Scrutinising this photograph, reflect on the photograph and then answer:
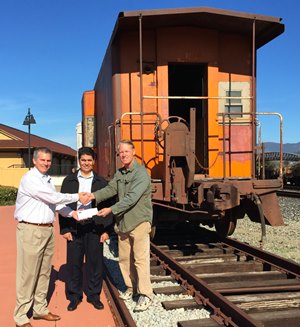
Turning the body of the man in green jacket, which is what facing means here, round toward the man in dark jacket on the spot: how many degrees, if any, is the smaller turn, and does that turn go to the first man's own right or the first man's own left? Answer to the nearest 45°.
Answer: approximately 45° to the first man's own right

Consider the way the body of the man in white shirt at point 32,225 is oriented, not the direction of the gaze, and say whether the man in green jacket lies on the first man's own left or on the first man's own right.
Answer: on the first man's own left

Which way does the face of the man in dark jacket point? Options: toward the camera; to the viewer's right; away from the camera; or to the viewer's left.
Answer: toward the camera

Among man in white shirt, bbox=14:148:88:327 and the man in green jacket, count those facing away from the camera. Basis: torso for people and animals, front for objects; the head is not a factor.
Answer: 0

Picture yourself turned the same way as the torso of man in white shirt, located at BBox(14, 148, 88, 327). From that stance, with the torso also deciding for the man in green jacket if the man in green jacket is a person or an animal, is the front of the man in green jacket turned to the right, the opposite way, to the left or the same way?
to the right

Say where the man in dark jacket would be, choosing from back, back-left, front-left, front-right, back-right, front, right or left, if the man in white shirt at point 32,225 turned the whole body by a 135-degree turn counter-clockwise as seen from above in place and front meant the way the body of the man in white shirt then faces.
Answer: front-right

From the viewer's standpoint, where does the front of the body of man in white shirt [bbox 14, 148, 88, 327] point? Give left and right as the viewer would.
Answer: facing the viewer and to the right of the viewer

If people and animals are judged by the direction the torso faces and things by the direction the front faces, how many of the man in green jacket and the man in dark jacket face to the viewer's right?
0

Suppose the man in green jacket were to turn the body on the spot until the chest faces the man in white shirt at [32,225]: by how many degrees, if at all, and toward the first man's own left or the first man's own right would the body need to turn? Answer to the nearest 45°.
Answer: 0° — they already face them

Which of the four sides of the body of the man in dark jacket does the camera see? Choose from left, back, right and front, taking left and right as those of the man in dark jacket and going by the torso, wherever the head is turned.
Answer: front

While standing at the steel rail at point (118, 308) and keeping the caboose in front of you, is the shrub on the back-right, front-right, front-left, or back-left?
front-left

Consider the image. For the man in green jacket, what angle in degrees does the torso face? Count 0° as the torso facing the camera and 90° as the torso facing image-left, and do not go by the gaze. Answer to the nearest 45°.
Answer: approximately 45°
